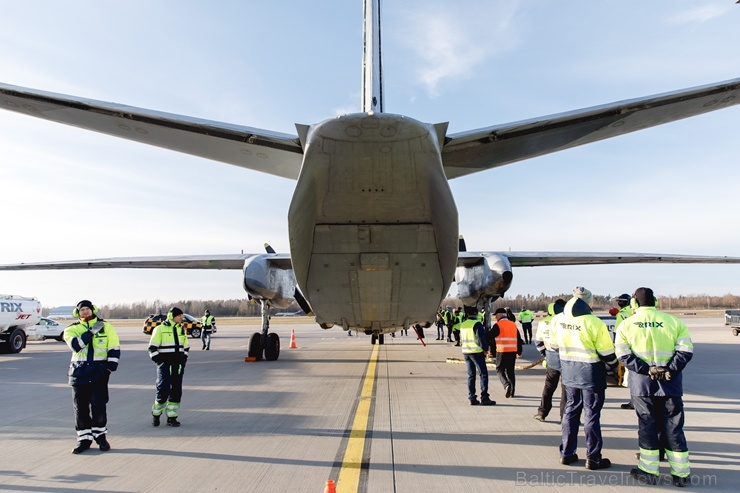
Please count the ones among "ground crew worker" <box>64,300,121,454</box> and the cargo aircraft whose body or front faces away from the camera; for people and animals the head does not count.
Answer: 1

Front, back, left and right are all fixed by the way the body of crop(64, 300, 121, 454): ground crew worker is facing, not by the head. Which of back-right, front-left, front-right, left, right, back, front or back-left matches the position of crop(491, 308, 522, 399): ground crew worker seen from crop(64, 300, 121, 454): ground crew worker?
left

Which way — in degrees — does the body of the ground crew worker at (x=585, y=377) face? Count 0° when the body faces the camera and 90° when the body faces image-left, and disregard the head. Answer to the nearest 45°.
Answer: approximately 225°

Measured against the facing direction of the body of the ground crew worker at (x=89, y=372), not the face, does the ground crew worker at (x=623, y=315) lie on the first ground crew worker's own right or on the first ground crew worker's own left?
on the first ground crew worker's own left

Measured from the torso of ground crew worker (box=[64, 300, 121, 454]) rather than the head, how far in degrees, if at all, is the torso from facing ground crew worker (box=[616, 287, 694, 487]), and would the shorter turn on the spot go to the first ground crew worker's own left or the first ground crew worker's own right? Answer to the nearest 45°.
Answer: approximately 45° to the first ground crew worker's own left

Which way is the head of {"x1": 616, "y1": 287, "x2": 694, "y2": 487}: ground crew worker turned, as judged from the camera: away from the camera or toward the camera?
away from the camera

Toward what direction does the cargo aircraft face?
away from the camera
